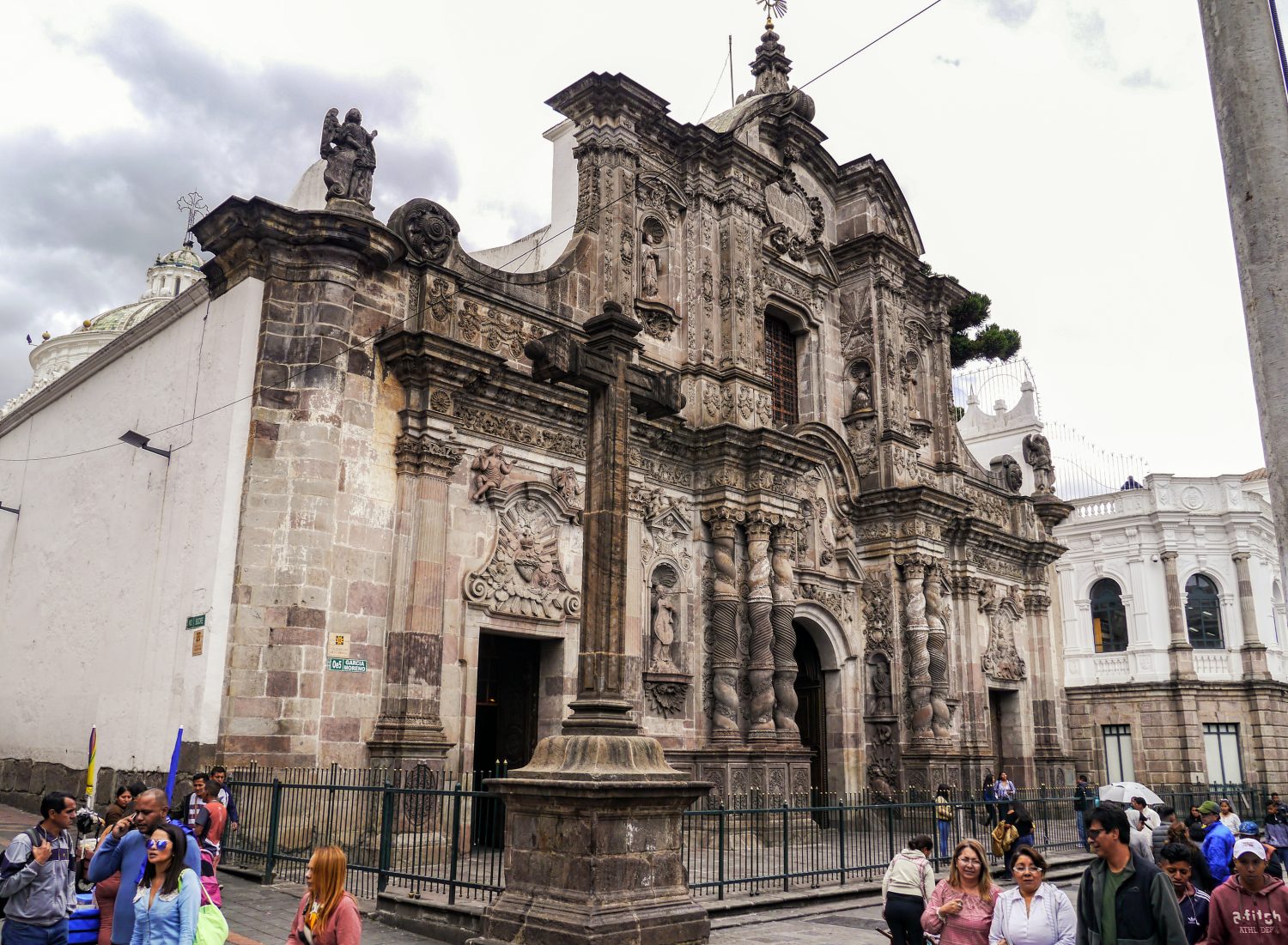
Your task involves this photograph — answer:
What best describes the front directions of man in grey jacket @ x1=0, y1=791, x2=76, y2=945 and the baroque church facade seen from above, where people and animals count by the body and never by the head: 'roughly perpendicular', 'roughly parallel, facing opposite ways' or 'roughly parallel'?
roughly parallel

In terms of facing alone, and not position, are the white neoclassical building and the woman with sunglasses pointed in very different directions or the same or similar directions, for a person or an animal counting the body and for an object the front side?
same or similar directions

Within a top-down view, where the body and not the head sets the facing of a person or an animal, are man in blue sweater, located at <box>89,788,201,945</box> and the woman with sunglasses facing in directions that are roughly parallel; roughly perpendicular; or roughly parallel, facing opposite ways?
roughly parallel

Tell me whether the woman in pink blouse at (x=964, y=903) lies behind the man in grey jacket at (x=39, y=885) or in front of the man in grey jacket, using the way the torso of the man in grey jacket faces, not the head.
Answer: in front

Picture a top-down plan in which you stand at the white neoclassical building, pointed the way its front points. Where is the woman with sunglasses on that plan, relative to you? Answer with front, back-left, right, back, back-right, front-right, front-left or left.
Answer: front

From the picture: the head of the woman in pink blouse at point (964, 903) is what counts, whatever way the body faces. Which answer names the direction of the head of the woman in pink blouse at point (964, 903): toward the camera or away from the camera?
toward the camera

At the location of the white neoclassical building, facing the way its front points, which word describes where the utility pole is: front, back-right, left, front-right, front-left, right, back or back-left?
front

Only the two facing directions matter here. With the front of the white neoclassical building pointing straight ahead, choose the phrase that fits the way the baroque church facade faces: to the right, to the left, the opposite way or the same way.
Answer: to the left

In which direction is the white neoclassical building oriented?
toward the camera

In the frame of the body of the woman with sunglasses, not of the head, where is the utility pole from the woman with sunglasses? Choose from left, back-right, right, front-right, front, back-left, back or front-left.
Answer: left

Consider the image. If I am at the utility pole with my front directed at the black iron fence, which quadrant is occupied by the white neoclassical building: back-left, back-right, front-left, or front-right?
front-right

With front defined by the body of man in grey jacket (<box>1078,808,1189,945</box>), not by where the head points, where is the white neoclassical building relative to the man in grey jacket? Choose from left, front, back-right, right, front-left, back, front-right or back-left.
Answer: back-right

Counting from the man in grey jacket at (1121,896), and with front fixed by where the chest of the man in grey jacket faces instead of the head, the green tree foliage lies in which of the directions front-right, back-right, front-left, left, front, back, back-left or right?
back-right

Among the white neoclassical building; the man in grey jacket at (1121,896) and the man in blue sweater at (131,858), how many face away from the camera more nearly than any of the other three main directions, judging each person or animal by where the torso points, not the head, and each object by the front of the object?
0

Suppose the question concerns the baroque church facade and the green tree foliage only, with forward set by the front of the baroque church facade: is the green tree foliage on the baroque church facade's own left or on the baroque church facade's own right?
on the baroque church facade's own left
